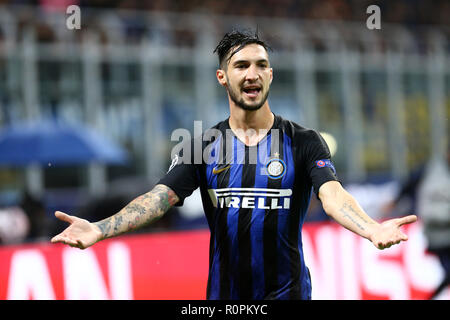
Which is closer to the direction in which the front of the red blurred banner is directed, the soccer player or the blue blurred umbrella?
the soccer player

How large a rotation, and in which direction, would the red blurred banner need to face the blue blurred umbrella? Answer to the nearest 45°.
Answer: approximately 135° to its right

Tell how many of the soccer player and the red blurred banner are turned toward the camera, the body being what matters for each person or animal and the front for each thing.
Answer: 2

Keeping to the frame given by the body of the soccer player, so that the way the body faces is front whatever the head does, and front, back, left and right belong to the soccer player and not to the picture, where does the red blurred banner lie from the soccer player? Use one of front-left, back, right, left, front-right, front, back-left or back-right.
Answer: back

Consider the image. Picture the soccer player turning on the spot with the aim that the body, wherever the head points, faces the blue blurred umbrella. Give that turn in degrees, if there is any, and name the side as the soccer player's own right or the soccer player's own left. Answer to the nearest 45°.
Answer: approximately 135° to the soccer player's own right

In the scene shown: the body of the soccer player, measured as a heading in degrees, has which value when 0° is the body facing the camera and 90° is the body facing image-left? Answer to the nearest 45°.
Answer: approximately 0°

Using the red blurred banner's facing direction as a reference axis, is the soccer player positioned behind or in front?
in front
